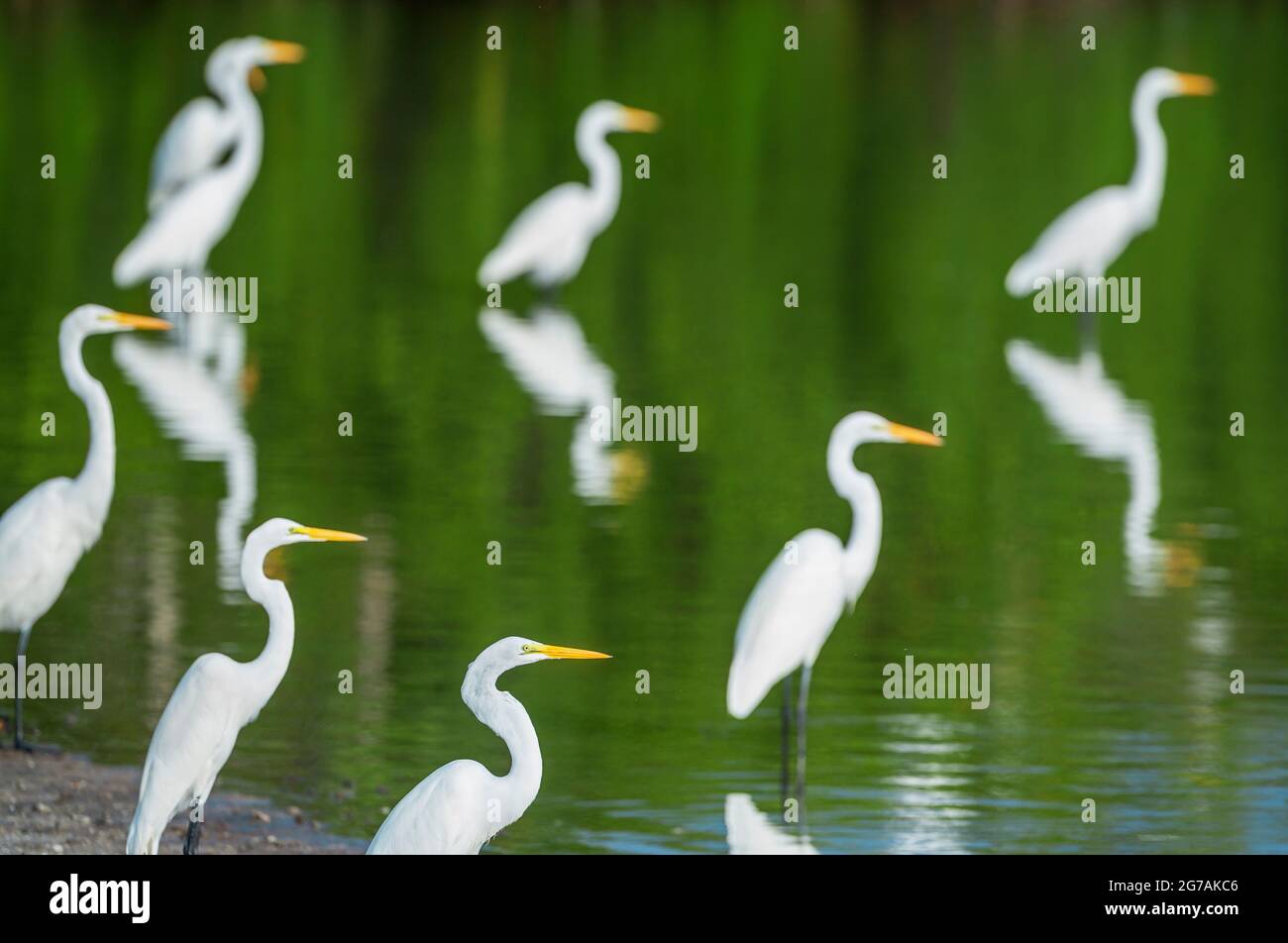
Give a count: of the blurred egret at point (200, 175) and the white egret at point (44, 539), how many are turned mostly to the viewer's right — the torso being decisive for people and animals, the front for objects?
2

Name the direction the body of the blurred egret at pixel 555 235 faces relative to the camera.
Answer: to the viewer's right

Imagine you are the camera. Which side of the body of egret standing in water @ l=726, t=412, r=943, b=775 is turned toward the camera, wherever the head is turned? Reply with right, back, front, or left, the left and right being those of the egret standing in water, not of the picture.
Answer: right

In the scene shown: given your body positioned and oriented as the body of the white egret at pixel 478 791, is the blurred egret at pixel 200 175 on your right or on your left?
on your left

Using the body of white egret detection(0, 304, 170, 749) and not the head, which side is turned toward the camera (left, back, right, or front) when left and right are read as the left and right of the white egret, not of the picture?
right

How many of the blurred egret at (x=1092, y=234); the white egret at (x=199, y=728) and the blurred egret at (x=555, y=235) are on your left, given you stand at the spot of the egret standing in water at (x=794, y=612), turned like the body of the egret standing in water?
2

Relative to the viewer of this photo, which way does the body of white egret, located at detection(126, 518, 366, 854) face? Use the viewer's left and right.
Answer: facing to the right of the viewer

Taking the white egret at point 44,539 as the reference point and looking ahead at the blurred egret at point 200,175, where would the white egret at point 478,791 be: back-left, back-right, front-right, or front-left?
back-right

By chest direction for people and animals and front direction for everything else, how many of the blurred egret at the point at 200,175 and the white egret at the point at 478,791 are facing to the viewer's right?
2

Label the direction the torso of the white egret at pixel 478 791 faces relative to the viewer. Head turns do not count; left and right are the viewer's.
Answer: facing to the right of the viewer

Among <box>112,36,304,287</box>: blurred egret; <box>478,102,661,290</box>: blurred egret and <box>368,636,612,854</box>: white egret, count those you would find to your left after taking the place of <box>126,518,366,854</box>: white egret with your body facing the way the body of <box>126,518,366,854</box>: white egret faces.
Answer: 2

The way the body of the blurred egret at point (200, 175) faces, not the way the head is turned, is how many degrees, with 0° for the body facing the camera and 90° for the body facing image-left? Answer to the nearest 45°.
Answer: approximately 270°

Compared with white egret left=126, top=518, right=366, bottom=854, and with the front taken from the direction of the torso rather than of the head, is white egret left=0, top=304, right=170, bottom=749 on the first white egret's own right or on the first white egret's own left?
on the first white egret's own left
